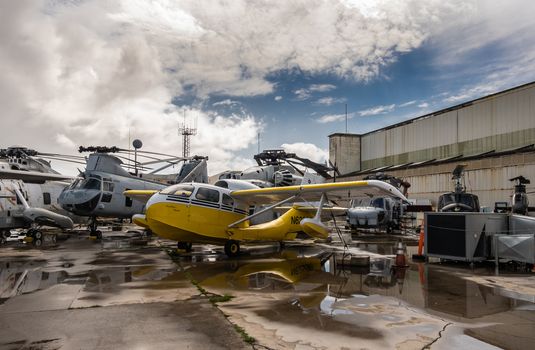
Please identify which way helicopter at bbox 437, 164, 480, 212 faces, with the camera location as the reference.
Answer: facing the viewer

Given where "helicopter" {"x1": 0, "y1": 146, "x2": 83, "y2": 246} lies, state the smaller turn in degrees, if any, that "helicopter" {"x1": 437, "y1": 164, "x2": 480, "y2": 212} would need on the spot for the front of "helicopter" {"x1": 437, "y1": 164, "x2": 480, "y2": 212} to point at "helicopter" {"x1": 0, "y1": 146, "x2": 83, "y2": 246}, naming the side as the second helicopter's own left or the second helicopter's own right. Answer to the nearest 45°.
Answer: approximately 90° to the second helicopter's own right

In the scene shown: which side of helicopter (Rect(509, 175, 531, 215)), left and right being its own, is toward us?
front

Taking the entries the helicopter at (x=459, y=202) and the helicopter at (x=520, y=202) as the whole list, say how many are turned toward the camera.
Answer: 2

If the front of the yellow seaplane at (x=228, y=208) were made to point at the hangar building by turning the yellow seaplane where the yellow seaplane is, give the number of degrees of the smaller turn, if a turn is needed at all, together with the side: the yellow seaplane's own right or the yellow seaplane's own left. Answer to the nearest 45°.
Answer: approximately 180°

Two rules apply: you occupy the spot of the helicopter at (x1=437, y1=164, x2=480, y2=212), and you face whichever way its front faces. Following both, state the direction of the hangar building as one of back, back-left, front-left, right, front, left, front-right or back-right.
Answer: back

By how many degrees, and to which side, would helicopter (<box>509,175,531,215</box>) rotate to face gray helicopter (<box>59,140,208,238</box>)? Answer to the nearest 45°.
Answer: approximately 45° to its right

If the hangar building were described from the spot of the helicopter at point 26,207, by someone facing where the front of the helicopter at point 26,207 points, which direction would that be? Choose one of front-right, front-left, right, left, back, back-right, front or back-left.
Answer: back-left

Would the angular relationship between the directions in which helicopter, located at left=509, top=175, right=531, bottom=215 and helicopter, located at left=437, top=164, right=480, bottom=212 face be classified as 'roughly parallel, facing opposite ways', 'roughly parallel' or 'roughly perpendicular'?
roughly parallel

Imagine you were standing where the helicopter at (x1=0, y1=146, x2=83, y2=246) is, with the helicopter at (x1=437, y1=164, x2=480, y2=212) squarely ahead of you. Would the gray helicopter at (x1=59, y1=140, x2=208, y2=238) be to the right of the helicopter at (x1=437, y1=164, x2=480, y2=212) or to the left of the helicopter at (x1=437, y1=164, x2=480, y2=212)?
left

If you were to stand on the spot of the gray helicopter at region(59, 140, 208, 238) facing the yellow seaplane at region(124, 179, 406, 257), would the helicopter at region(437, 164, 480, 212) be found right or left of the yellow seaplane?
left
